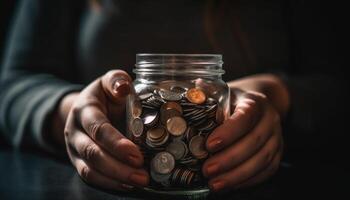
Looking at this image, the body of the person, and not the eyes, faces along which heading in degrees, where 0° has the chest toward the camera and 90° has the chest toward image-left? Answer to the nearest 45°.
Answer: approximately 0°
